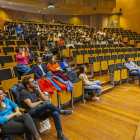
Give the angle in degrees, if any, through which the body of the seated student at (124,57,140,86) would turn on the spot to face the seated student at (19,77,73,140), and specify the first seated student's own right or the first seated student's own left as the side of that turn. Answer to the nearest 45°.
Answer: approximately 45° to the first seated student's own right

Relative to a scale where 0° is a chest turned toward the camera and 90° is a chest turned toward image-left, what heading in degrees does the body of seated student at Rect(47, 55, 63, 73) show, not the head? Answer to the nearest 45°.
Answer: approximately 315°

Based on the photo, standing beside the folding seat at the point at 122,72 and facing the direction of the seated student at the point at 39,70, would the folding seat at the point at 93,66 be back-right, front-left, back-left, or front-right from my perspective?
front-right

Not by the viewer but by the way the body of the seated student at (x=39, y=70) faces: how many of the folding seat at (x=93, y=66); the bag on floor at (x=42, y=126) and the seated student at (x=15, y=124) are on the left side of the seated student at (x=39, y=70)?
1

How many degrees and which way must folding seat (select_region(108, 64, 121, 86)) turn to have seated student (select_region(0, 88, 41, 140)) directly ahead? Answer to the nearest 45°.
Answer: approximately 45° to its right

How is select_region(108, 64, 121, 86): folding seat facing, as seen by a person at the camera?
facing the viewer and to the right of the viewer

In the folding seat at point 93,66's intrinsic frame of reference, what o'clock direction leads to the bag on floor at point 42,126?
The bag on floor is roughly at 2 o'clock from the folding seat.

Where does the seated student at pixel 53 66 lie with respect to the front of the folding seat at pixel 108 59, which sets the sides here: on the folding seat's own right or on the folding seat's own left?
on the folding seat's own right

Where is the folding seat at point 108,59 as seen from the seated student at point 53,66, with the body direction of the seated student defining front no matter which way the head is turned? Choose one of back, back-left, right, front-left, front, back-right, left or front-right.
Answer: left

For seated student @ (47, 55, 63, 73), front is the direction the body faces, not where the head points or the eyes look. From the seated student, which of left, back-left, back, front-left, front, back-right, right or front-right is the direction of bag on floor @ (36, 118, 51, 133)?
front-right
